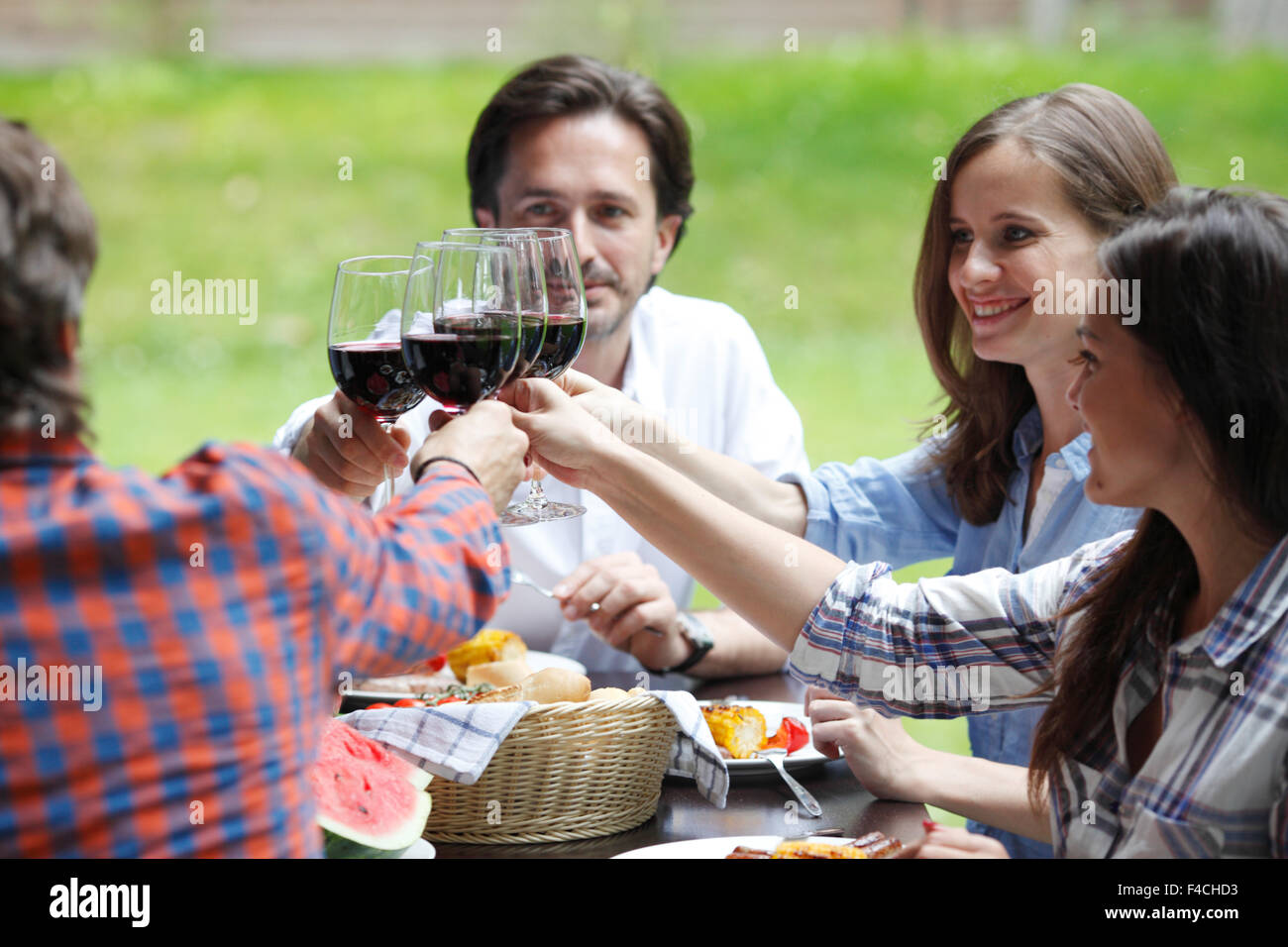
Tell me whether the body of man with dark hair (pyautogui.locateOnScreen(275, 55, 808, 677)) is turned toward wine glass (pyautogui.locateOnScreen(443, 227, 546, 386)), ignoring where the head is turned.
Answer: yes

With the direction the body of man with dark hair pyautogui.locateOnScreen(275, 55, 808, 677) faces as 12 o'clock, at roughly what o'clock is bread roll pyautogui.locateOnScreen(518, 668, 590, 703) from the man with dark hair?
The bread roll is roughly at 12 o'clock from the man with dark hair.

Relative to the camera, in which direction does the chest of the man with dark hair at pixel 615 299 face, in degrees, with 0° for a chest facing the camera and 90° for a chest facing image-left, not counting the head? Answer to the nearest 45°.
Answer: approximately 0°

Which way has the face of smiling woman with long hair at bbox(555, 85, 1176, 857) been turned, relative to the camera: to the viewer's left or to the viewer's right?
to the viewer's left

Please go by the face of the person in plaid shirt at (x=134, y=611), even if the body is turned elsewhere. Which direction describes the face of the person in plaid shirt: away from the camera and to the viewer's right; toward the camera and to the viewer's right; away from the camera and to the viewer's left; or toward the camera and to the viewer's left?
away from the camera and to the viewer's right

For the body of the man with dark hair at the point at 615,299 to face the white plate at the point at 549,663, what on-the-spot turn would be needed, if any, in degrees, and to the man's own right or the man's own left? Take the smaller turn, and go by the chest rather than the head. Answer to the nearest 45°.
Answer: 0° — they already face it
